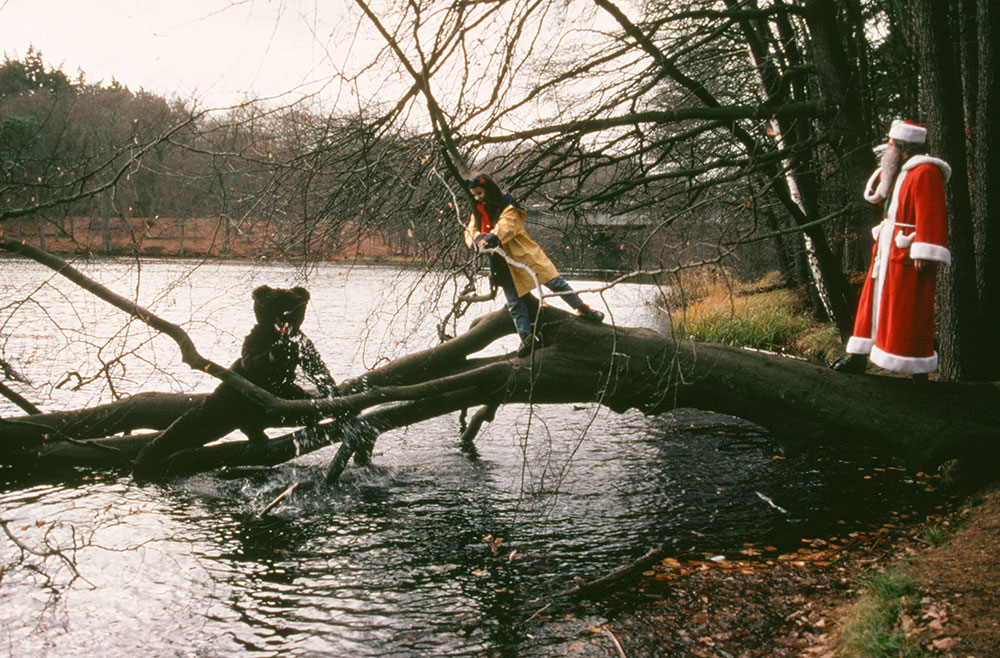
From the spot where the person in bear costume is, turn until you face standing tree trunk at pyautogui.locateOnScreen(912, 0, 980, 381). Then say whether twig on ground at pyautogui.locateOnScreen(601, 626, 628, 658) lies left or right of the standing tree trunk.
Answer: right

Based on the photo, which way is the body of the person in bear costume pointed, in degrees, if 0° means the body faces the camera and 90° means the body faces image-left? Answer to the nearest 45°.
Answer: approximately 315°

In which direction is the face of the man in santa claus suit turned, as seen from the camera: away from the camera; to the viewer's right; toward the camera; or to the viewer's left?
to the viewer's left
